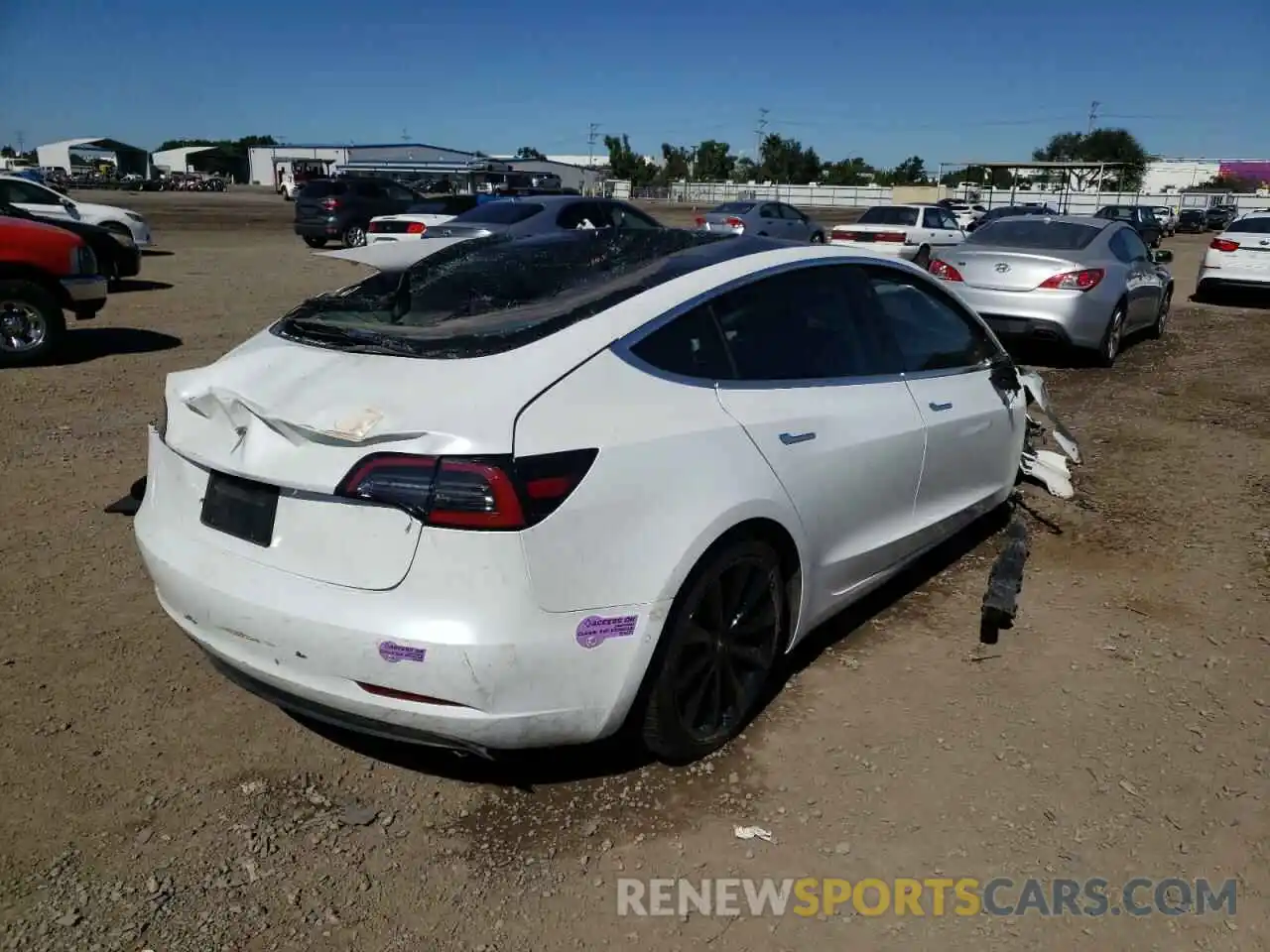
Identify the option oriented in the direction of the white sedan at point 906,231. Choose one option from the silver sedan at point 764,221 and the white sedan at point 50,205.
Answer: the white sedan at point 50,205

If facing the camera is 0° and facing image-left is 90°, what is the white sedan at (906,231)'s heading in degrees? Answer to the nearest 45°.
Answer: approximately 225°

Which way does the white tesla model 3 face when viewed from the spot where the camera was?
facing away from the viewer and to the right of the viewer

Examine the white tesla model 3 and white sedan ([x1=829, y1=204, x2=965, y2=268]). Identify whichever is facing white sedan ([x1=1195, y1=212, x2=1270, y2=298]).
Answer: the white tesla model 3

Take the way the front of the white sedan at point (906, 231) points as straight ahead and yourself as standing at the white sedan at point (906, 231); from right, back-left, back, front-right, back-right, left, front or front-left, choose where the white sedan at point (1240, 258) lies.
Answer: right

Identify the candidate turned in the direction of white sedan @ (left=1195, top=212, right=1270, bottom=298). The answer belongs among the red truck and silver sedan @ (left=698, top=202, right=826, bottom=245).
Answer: the red truck

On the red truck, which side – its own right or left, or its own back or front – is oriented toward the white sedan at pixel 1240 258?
front

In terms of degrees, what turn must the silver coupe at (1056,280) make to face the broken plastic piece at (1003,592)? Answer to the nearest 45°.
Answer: approximately 135° to its right

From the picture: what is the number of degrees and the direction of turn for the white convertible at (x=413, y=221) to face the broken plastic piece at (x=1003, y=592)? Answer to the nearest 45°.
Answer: approximately 135° to its right

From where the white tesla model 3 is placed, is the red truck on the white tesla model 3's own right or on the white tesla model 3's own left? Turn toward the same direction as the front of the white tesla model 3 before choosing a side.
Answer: on the white tesla model 3's own left

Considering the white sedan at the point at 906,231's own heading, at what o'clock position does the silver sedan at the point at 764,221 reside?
The silver sedan is roughly at 9 o'clock from the white sedan.

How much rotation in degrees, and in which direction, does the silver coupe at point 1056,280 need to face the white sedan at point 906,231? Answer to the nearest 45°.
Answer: approximately 45° to its left

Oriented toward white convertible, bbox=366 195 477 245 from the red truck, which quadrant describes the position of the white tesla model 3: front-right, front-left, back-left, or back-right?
back-right

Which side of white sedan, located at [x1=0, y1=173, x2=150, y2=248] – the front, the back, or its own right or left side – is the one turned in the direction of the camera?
right

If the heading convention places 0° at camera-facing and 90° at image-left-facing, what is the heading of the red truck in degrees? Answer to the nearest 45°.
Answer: approximately 270°
